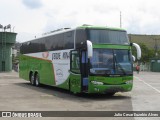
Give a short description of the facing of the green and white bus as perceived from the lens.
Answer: facing the viewer and to the right of the viewer
